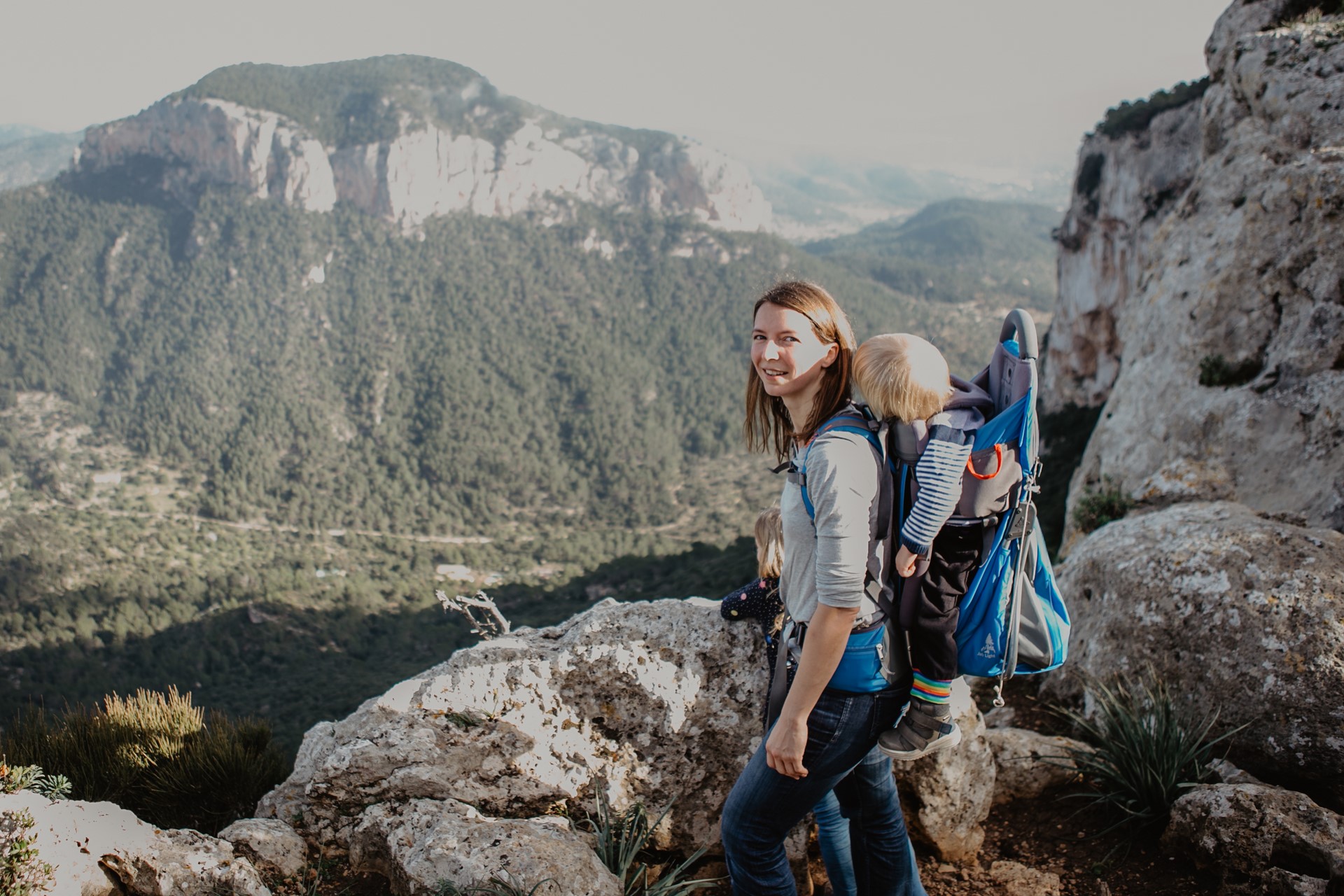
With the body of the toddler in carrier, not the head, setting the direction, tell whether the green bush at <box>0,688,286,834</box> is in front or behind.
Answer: in front

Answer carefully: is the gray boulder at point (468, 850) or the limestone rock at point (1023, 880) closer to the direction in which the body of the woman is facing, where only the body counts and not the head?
the gray boulder

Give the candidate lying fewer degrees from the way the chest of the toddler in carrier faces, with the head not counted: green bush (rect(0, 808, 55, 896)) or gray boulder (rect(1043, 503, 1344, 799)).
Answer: the green bush

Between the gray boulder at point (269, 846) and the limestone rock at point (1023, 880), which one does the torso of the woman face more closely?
the gray boulder

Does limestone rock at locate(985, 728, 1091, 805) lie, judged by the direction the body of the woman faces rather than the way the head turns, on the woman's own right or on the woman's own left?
on the woman's own right

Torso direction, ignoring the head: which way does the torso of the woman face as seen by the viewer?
to the viewer's left

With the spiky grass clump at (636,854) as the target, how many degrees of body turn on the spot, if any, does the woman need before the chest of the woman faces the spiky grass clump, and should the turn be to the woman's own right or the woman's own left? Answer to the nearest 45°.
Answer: approximately 45° to the woman's own right

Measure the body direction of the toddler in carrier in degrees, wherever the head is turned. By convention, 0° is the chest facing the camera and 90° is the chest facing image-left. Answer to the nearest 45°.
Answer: approximately 90°

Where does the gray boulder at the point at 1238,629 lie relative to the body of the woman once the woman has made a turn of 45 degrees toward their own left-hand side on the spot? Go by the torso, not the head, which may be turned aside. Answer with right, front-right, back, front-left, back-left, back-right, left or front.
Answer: back

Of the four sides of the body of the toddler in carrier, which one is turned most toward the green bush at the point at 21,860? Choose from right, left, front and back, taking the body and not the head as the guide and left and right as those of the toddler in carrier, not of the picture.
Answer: front

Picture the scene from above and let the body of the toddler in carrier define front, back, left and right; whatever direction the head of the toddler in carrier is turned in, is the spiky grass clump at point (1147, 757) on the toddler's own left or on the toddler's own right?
on the toddler's own right

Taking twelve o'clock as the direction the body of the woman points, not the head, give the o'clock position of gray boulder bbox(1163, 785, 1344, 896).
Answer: The gray boulder is roughly at 5 o'clock from the woman.
